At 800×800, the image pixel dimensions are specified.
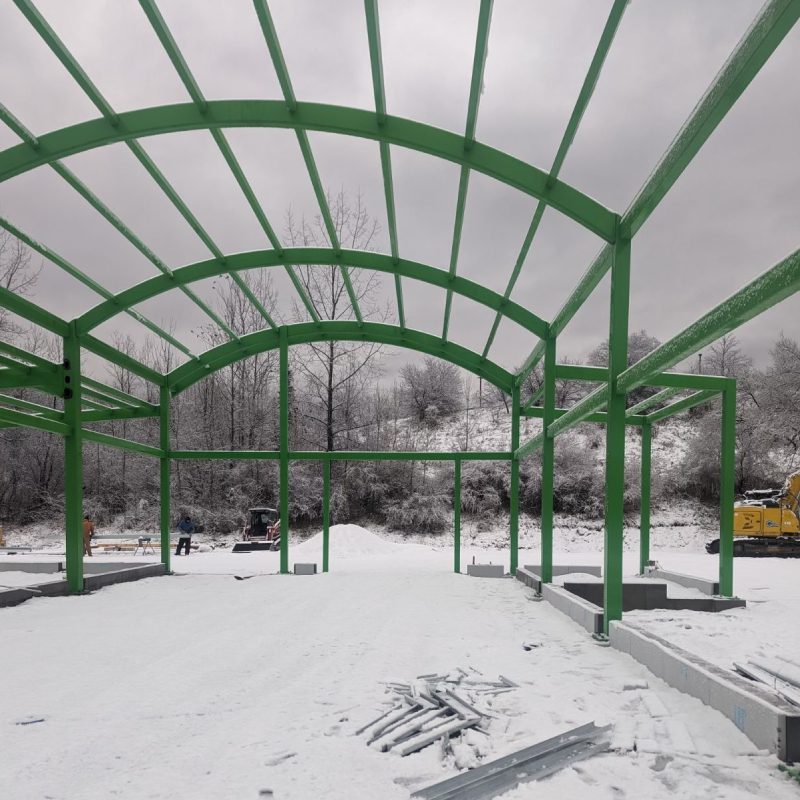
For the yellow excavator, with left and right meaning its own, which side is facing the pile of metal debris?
right

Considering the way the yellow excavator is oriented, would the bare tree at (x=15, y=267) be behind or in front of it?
behind

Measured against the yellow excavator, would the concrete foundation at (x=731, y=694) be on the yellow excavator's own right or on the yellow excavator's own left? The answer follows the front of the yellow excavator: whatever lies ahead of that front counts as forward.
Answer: on the yellow excavator's own right

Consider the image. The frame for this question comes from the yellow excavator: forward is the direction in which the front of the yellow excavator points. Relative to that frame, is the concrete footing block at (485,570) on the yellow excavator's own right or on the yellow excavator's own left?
on the yellow excavator's own right

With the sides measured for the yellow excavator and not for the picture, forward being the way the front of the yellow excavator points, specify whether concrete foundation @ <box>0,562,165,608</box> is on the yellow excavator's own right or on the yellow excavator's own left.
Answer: on the yellow excavator's own right

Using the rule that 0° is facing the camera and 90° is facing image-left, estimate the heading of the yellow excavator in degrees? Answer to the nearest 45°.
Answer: approximately 270°
